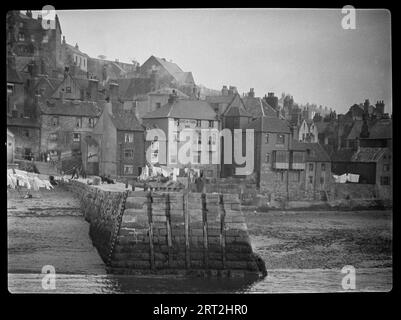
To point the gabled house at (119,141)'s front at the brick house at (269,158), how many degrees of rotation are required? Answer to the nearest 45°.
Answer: approximately 45° to its left

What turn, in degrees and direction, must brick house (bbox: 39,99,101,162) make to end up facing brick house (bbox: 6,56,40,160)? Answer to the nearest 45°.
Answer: approximately 90° to its right

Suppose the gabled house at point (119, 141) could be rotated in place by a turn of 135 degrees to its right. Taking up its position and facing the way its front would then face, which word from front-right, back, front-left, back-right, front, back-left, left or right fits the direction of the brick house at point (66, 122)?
front

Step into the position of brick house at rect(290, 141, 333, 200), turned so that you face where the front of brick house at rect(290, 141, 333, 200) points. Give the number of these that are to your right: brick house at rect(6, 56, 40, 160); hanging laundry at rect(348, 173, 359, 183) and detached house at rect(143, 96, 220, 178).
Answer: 2

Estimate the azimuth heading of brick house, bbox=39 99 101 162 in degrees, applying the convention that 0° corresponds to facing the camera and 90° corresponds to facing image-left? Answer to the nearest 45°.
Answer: approximately 0°

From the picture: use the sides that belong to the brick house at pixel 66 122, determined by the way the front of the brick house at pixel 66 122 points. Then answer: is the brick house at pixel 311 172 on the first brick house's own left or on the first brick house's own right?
on the first brick house's own left

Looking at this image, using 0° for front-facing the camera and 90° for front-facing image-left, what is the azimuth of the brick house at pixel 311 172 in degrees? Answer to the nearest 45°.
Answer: approximately 0°
